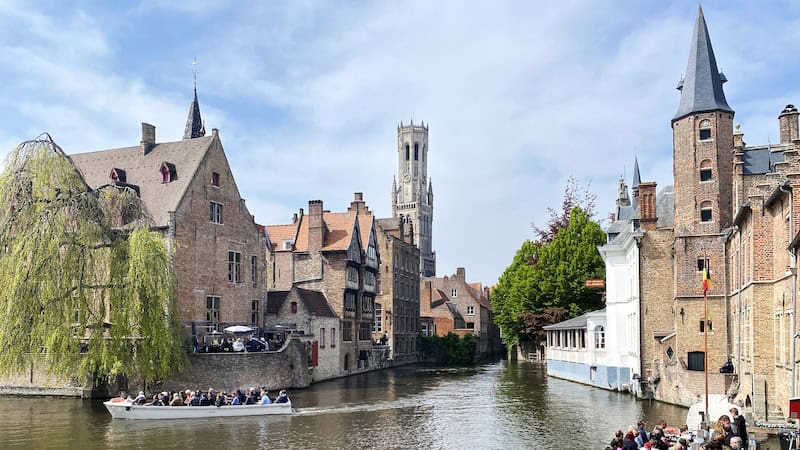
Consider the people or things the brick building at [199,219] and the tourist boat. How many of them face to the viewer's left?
1

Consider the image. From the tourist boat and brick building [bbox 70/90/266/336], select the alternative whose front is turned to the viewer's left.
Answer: the tourist boat

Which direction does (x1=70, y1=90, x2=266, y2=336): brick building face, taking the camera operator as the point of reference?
facing the viewer and to the right of the viewer

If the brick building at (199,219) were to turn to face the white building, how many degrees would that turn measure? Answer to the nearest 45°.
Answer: approximately 45° to its left

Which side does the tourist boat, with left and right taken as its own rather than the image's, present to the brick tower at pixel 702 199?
back

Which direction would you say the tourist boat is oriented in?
to the viewer's left

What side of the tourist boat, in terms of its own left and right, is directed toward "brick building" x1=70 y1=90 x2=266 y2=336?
right
